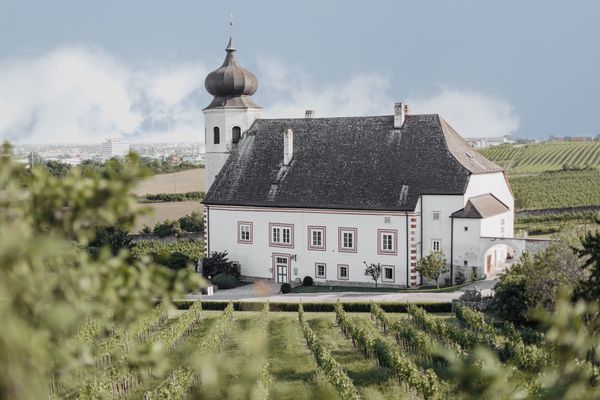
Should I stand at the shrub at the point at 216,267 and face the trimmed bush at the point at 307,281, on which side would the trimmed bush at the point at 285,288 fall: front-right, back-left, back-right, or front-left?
front-right

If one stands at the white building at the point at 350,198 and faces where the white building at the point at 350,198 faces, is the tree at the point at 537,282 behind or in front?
in front

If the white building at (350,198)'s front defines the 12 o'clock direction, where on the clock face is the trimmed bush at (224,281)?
The trimmed bush is roughly at 3 o'clock from the white building.

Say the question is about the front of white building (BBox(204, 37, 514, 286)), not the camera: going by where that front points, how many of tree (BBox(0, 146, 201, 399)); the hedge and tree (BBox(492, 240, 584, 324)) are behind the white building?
0

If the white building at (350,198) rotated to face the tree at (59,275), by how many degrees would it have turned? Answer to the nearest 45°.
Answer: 0° — it already faces it

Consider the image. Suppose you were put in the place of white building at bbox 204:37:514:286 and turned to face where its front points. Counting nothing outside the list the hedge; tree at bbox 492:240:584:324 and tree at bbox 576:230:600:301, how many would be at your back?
0

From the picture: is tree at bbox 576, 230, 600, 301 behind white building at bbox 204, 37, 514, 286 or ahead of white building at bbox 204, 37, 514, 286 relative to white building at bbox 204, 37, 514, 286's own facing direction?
ahead

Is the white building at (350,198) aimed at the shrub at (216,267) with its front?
no

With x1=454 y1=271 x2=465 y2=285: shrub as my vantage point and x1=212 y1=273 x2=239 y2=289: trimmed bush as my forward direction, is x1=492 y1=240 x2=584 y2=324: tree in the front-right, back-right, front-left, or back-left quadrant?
back-left

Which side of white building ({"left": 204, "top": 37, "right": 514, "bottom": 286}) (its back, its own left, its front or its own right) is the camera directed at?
front
